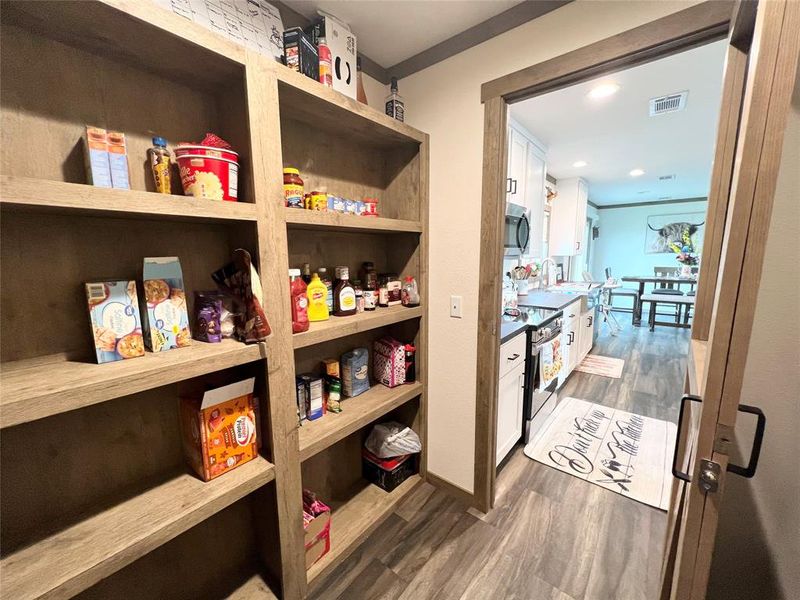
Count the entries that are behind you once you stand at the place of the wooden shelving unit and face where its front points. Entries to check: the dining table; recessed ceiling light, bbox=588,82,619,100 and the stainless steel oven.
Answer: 0

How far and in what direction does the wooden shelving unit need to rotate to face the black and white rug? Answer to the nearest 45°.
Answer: approximately 45° to its left

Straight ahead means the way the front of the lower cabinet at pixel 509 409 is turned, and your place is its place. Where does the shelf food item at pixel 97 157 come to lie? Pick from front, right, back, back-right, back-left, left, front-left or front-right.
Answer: back-right

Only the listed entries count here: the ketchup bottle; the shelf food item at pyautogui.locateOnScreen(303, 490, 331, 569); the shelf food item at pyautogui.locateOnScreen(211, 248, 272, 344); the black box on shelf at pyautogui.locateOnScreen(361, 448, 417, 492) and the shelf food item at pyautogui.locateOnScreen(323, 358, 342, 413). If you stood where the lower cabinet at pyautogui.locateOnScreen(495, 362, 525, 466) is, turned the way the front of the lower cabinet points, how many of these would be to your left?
0

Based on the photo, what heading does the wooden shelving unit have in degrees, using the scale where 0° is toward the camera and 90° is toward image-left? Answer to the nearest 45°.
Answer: approximately 315°

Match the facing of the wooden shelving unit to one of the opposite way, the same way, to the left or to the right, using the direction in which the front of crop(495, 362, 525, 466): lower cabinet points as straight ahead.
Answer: the same way

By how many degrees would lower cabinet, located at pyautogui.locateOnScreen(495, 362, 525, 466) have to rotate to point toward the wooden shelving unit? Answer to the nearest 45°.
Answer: approximately 135° to its right

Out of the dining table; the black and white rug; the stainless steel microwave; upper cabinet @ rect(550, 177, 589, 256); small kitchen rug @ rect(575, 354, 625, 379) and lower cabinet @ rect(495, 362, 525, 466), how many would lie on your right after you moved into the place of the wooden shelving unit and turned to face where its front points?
0

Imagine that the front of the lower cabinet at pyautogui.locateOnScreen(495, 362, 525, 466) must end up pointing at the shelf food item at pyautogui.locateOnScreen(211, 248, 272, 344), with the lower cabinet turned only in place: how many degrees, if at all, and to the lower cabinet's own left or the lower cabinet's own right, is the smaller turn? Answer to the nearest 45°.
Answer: approximately 135° to the lower cabinet's own right

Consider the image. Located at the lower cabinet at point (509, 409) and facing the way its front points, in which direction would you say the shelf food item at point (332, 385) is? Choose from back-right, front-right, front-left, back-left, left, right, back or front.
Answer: back-right

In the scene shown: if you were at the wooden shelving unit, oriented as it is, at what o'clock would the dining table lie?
The dining table is roughly at 10 o'clock from the wooden shelving unit.

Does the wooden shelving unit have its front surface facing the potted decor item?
no

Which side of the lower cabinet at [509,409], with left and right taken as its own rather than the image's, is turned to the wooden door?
right

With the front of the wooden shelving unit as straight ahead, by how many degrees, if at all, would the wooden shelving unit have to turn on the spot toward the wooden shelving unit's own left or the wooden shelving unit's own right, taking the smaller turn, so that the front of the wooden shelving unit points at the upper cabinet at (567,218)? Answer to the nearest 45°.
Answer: approximately 45° to the wooden shelving unit's own left

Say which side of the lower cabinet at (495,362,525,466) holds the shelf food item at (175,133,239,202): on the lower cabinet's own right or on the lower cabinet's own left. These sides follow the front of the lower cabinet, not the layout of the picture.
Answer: on the lower cabinet's own right

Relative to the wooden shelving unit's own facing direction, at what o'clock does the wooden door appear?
The wooden door is roughly at 12 o'clock from the wooden shelving unit.

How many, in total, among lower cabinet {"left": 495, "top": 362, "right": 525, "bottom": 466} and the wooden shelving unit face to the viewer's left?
0

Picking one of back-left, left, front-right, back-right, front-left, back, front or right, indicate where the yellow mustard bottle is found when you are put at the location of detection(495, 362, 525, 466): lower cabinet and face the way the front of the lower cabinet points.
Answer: back-right

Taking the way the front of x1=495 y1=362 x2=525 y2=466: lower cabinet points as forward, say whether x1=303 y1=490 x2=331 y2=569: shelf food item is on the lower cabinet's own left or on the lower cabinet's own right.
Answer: on the lower cabinet's own right

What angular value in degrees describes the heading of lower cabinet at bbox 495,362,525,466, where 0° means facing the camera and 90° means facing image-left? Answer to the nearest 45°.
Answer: approximately 270°

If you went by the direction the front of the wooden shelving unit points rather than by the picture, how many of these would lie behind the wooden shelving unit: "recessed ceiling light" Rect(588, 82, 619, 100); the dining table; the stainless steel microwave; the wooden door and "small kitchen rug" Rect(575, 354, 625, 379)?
0
